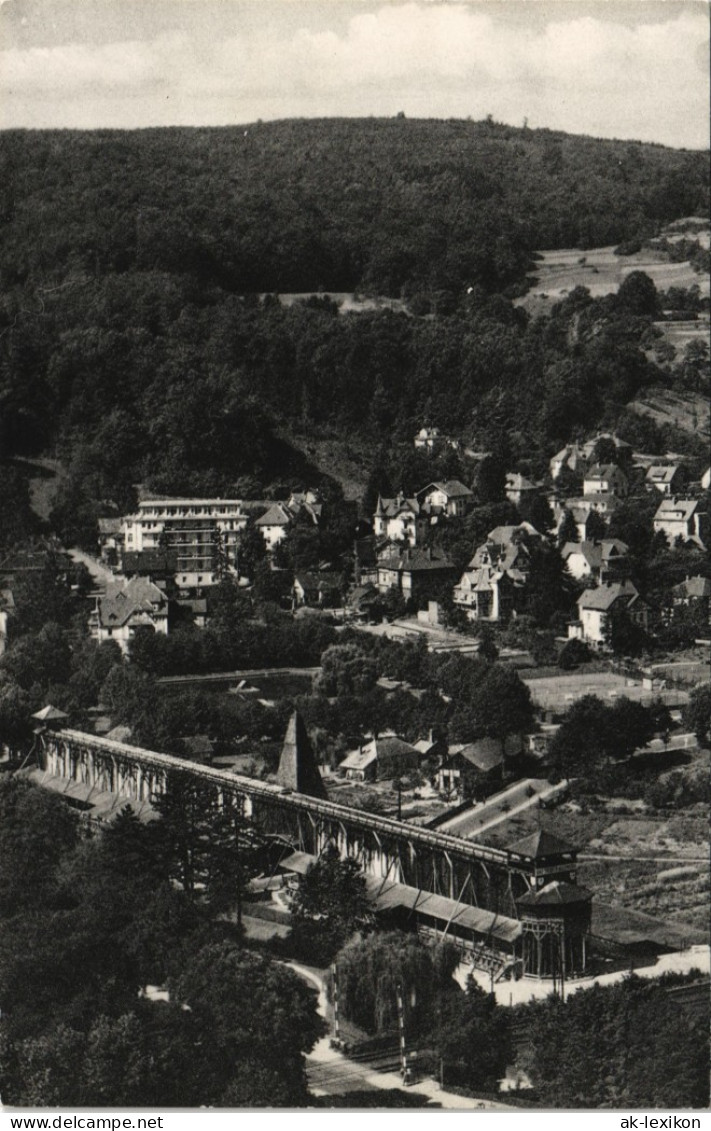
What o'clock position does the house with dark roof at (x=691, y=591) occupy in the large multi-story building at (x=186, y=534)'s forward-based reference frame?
The house with dark roof is roughly at 9 o'clock from the large multi-story building.

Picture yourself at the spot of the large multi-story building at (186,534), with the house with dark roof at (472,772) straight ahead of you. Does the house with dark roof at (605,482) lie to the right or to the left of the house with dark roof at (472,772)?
left

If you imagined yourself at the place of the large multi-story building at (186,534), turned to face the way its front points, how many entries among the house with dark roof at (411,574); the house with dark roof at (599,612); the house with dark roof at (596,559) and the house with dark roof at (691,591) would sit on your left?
4

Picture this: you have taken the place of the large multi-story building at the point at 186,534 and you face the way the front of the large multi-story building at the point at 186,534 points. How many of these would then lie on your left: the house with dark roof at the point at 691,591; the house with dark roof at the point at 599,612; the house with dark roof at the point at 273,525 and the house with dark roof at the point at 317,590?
4

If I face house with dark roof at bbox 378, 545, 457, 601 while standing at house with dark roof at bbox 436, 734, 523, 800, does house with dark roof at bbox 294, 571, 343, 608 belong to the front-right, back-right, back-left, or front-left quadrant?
front-left

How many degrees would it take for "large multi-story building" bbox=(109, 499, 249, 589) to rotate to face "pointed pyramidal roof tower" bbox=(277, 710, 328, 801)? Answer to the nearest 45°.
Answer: approximately 45° to its left

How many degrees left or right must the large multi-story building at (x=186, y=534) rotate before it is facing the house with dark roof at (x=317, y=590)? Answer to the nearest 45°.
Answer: approximately 90° to its left

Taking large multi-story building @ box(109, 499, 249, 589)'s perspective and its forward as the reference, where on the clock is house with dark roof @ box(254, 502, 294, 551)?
The house with dark roof is roughly at 9 o'clock from the large multi-story building.

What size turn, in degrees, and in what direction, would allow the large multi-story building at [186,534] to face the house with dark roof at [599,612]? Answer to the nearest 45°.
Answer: approximately 90° to its left

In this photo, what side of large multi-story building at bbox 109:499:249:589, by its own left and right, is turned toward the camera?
front

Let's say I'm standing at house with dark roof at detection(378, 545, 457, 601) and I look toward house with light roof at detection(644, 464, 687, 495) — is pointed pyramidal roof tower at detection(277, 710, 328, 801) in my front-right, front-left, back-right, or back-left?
back-right

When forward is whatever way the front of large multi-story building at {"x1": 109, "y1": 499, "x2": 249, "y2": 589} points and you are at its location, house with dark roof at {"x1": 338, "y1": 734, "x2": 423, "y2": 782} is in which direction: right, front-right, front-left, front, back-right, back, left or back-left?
front-left

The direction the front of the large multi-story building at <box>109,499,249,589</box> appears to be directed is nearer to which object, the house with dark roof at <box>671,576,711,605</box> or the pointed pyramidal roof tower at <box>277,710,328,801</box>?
the pointed pyramidal roof tower

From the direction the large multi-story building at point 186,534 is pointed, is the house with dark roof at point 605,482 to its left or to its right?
on its left
